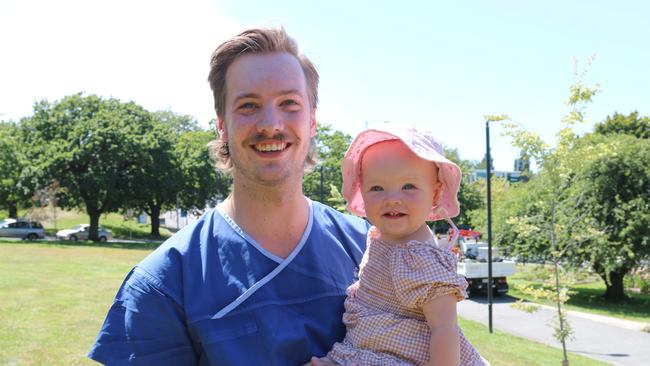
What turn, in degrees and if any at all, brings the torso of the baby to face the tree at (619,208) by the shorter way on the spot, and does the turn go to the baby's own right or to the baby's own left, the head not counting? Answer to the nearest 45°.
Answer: approximately 135° to the baby's own right

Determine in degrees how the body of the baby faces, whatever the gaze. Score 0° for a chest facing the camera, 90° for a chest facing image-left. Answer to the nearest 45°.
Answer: approximately 45°

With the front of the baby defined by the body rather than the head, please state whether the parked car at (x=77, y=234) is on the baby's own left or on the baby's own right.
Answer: on the baby's own right

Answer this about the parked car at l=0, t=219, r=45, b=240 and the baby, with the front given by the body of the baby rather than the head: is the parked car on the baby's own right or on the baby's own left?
on the baby's own right

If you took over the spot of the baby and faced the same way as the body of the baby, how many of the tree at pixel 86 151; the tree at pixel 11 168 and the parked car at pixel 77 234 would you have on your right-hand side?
3

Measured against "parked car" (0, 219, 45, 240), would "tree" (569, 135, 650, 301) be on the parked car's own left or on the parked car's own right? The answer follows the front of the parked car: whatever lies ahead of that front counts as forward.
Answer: on the parked car's own left

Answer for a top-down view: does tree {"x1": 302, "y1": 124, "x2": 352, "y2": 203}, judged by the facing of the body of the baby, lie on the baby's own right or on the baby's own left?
on the baby's own right

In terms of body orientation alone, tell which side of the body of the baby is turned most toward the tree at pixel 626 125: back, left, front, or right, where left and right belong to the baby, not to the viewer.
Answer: back

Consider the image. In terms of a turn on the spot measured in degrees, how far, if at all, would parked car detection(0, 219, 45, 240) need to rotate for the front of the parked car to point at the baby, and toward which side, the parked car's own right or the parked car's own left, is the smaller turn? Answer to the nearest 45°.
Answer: approximately 90° to the parked car's own left
